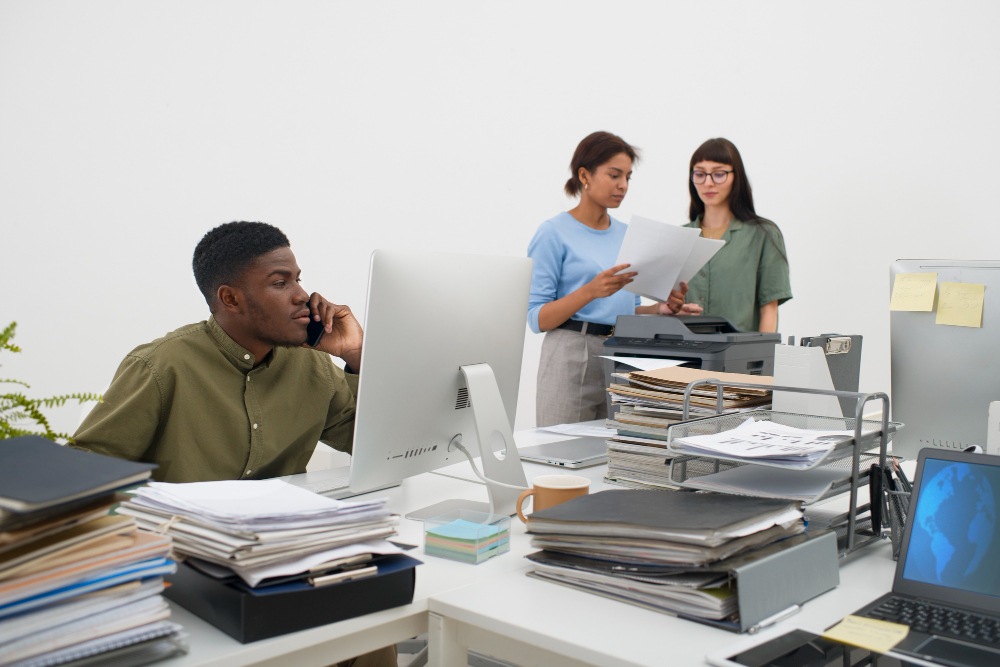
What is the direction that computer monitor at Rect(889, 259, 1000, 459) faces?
away from the camera

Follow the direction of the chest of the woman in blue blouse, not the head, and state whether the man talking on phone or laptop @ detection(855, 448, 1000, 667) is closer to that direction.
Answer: the laptop

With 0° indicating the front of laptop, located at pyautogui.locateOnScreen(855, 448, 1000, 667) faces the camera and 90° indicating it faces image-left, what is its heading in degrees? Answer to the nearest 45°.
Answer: approximately 45°

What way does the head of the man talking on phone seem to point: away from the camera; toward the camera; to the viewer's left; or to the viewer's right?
to the viewer's right

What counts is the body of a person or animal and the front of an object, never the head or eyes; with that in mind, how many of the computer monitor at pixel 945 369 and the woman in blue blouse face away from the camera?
1

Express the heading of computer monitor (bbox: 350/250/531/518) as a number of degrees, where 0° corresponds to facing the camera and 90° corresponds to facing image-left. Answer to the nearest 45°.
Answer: approximately 135°

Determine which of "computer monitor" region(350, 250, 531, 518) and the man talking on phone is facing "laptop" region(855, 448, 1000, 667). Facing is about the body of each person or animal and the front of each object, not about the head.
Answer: the man talking on phone

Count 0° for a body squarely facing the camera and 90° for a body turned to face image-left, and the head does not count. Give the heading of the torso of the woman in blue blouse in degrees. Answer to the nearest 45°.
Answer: approximately 315°

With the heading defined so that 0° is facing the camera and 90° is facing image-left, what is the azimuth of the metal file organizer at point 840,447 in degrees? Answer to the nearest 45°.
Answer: approximately 45°

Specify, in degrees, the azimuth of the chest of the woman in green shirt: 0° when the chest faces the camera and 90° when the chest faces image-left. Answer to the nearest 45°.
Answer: approximately 45°

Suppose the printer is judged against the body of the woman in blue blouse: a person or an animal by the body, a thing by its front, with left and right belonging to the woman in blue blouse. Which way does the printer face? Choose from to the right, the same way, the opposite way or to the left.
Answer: to the right

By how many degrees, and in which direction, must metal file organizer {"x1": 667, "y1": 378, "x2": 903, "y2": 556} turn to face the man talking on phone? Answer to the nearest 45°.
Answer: approximately 45° to its right
